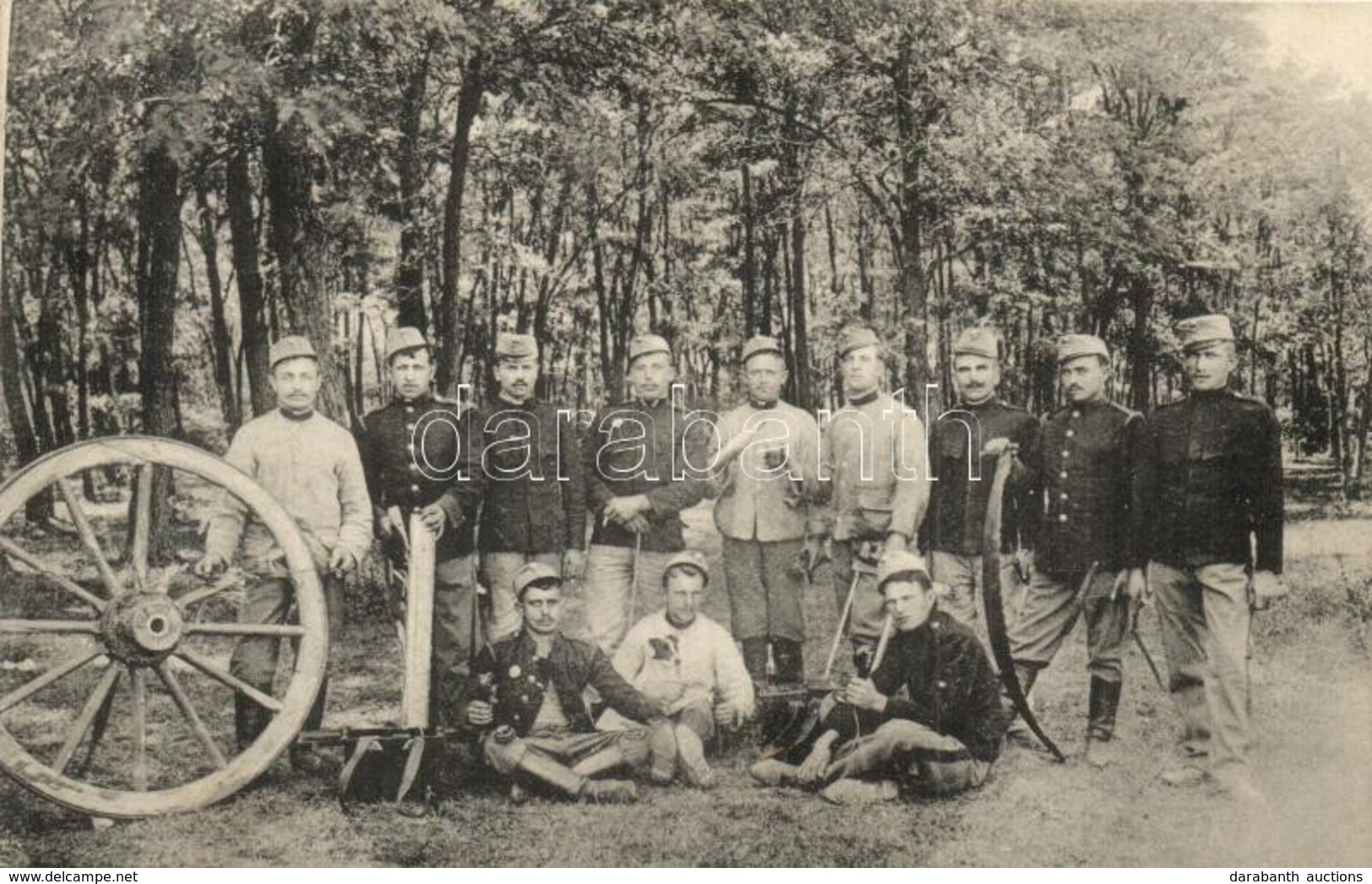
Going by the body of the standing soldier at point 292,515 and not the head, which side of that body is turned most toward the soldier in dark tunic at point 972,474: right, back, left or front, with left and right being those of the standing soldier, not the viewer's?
left

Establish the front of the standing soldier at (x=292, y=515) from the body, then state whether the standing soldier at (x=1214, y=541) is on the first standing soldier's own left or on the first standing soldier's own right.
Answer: on the first standing soldier's own left

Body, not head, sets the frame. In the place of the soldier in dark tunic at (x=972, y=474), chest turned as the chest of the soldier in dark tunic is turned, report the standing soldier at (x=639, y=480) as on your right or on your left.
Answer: on your right

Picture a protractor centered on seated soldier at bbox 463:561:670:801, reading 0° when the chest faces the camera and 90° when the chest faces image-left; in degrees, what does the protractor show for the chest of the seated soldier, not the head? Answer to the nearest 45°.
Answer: approximately 0°

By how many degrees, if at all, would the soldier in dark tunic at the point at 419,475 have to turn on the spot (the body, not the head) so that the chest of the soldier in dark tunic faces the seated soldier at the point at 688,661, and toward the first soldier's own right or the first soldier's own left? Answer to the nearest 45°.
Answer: approximately 90° to the first soldier's own left

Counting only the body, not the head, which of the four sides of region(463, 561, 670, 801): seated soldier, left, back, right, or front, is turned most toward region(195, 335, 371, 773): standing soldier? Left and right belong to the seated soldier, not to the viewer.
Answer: right

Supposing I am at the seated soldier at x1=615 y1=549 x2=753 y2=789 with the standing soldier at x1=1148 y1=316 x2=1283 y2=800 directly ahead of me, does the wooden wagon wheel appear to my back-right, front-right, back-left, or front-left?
back-right

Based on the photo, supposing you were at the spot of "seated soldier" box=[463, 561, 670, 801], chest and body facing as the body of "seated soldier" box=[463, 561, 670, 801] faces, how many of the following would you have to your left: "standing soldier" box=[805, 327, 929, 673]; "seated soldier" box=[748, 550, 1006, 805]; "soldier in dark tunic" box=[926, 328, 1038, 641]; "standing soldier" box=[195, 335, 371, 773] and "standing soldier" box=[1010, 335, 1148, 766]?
4

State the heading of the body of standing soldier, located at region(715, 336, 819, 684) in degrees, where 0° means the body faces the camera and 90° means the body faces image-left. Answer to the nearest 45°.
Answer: approximately 0°
